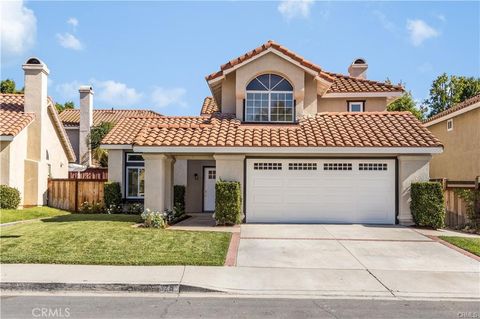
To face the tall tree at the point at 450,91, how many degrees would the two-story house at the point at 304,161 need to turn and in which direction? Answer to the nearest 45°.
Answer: approximately 135° to its left

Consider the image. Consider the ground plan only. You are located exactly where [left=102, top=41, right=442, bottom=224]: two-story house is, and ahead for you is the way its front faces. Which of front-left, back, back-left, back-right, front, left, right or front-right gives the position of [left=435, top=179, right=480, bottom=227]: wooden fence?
left

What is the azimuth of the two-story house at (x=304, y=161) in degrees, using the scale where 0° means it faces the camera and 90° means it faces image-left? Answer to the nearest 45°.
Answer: approximately 0°

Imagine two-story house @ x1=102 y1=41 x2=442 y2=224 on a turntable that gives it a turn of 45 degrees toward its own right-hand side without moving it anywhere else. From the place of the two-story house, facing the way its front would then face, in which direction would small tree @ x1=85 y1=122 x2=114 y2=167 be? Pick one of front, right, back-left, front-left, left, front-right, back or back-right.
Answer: right

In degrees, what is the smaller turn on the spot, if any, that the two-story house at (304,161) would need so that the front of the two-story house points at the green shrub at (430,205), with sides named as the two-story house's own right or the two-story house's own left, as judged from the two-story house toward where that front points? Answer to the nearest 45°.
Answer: approximately 90° to the two-story house's own left

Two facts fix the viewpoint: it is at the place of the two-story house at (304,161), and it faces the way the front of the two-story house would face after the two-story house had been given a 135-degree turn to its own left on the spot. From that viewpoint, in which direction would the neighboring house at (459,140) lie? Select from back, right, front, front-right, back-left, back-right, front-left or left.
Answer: front

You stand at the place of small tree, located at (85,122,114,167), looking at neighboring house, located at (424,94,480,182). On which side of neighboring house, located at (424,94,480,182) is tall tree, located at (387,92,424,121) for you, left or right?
left

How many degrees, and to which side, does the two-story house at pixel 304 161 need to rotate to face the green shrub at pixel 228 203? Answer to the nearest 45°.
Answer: approximately 45° to its right

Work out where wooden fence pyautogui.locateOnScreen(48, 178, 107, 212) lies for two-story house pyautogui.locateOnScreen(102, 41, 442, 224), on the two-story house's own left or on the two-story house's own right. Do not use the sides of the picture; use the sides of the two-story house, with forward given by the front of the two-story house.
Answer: on the two-story house's own right

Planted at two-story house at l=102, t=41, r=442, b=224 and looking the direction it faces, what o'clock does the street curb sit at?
The street curb is roughly at 1 o'clock from the two-story house.

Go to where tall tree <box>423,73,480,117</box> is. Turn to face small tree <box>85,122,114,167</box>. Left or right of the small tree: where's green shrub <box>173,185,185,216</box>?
left
